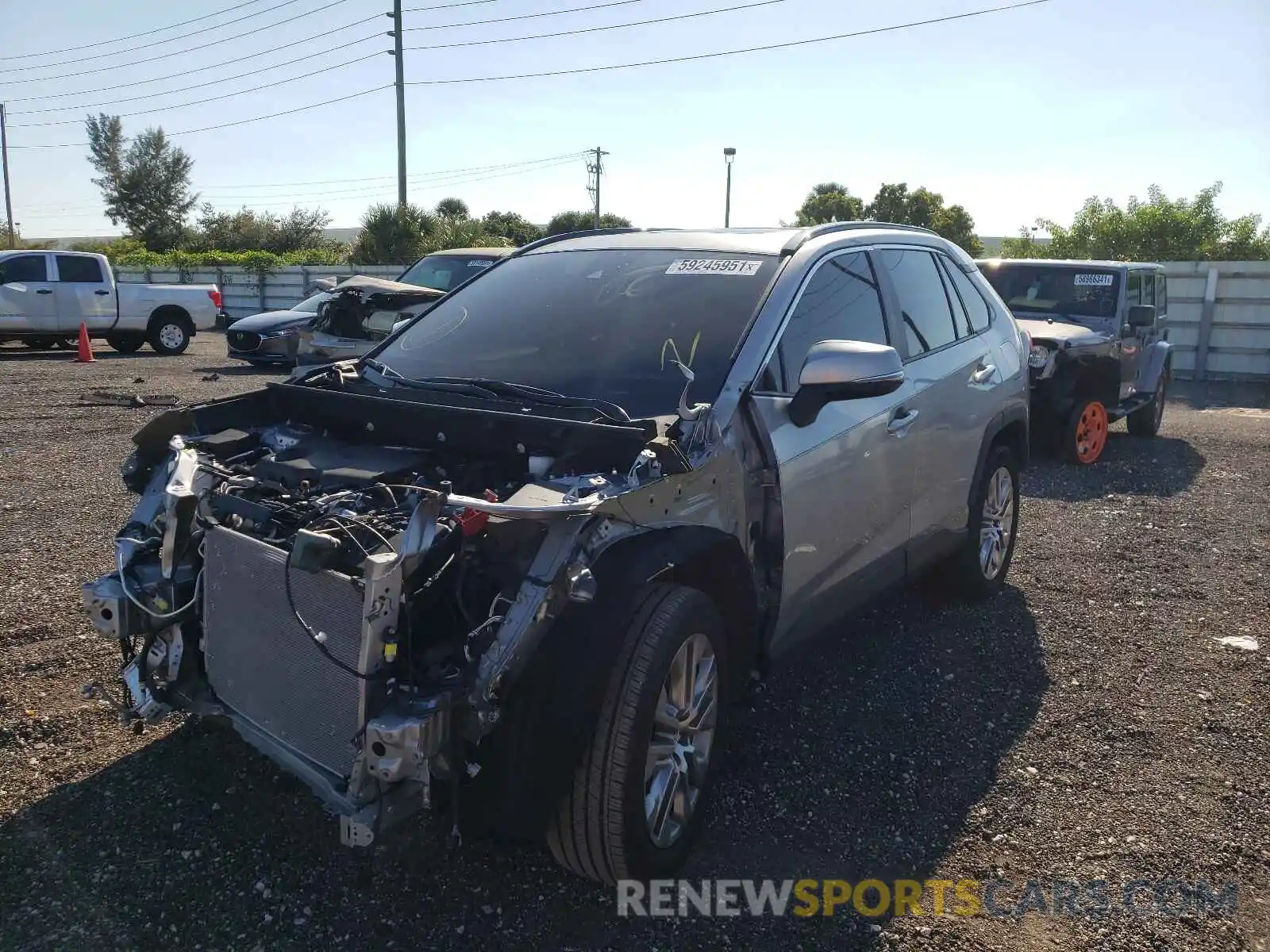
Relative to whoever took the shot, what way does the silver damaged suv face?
facing the viewer and to the left of the viewer

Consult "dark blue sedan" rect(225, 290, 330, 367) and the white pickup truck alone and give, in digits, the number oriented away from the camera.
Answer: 0

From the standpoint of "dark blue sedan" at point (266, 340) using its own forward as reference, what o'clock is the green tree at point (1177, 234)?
The green tree is roughly at 7 o'clock from the dark blue sedan.

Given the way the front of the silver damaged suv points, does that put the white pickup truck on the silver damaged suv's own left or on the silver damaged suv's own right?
on the silver damaged suv's own right

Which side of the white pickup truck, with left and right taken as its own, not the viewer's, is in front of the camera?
left

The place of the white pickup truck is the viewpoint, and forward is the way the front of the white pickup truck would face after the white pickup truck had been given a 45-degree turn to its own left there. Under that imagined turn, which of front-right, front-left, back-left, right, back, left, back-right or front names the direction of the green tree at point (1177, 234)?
back-left

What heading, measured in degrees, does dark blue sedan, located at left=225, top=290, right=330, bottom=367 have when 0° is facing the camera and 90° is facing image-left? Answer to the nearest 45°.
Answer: approximately 45°

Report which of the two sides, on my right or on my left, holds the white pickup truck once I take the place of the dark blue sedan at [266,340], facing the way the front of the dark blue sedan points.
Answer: on my right

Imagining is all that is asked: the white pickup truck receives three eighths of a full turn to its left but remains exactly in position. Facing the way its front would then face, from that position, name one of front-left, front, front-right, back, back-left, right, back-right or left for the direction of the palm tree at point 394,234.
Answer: left

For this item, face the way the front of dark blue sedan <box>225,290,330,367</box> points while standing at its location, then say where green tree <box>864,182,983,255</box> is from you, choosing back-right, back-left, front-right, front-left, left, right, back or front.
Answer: back
